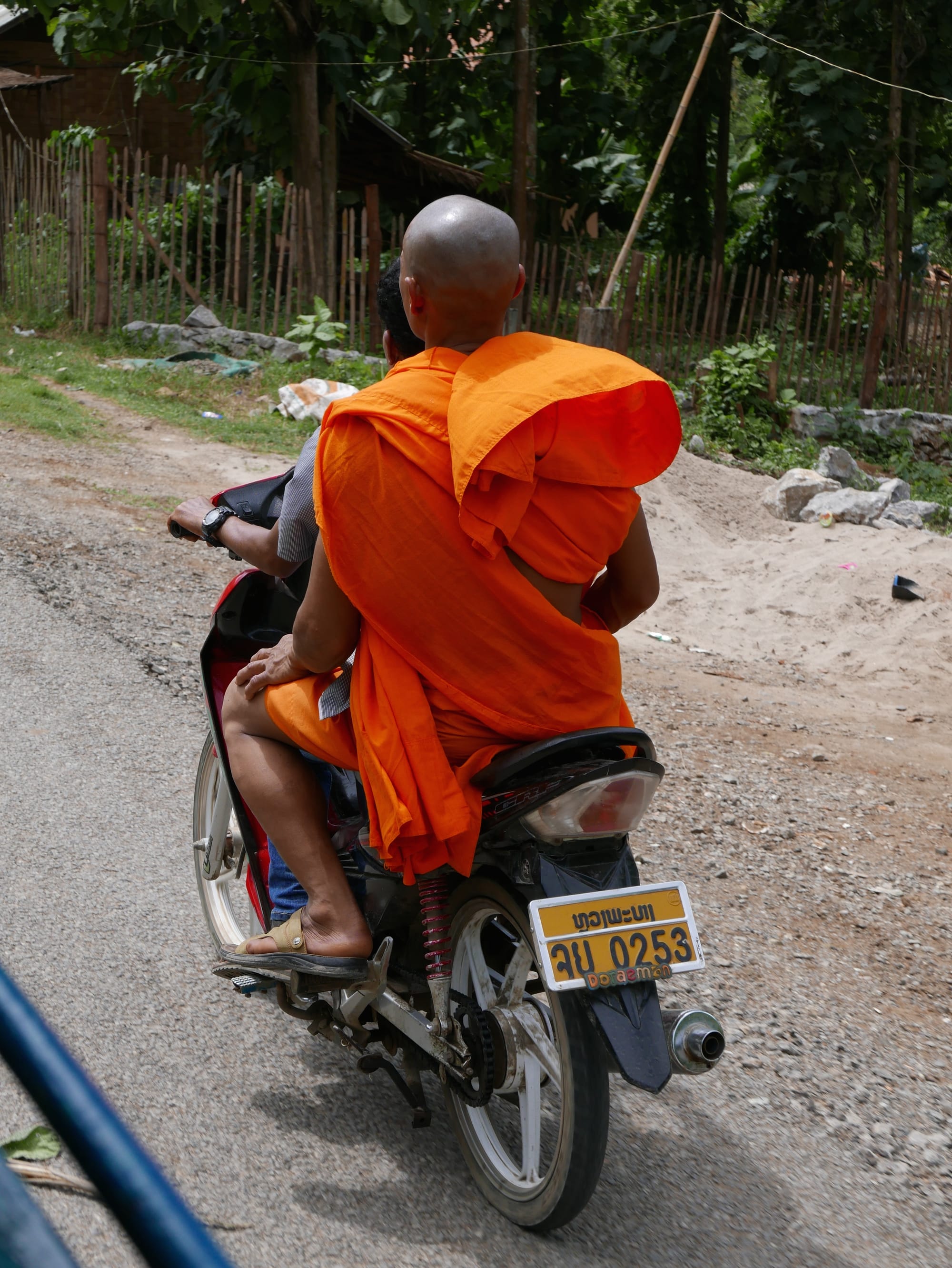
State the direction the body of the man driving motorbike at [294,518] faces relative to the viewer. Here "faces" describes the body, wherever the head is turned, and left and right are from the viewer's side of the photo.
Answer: facing away from the viewer and to the left of the viewer

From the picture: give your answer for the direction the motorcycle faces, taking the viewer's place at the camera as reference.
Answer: facing away from the viewer and to the left of the viewer

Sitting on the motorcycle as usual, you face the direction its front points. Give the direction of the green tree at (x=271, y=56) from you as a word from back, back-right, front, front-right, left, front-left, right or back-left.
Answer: front-right

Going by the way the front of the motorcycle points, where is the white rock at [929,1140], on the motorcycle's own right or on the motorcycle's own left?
on the motorcycle's own right

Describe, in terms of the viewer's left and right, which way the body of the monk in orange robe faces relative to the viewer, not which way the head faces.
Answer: facing away from the viewer and to the left of the viewer

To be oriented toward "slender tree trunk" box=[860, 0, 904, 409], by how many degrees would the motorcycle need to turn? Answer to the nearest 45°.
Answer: approximately 45° to its right

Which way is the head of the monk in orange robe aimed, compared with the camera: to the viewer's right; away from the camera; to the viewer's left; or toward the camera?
away from the camera

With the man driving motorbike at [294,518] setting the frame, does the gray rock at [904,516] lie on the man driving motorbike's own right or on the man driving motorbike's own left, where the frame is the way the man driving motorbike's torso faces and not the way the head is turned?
on the man driving motorbike's own right
